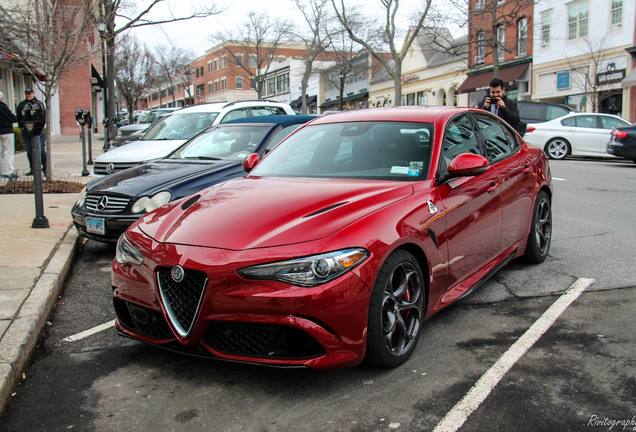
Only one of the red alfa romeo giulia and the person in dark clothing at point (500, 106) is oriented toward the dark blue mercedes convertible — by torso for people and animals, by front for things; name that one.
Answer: the person in dark clothing

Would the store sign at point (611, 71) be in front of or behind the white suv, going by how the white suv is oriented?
behind

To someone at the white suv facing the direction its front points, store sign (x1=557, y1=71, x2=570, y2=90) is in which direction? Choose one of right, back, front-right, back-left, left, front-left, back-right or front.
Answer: back

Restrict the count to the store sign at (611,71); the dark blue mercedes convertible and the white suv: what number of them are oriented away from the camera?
0

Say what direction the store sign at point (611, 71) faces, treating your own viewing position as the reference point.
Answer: facing the viewer and to the left of the viewer

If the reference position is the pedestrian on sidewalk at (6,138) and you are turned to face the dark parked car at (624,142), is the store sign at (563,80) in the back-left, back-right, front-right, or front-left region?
front-left

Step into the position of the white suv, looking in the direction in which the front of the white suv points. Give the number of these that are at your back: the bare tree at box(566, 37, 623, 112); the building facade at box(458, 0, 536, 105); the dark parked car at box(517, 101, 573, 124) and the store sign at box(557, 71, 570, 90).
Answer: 4

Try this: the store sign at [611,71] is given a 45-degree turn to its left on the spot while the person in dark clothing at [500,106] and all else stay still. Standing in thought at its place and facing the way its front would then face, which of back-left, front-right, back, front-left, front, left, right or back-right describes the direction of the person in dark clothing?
front

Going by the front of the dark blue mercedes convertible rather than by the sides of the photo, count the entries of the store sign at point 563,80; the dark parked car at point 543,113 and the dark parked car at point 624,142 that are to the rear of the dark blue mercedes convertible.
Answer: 3

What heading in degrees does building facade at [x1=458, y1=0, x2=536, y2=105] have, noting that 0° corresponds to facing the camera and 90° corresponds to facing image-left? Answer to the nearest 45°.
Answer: approximately 45°

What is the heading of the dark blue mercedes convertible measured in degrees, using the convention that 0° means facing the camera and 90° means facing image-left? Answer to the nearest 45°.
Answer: approximately 45°

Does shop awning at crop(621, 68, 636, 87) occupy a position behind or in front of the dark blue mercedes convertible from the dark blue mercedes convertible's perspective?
behind
